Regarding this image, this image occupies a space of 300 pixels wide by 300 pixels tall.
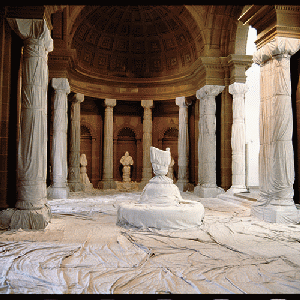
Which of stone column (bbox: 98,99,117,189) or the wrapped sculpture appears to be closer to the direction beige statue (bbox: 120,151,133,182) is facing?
the wrapped sculpture

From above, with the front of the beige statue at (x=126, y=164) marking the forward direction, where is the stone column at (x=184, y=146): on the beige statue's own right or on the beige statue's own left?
on the beige statue's own left

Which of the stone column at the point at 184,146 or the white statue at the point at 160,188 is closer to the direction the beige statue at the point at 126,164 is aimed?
the white statue

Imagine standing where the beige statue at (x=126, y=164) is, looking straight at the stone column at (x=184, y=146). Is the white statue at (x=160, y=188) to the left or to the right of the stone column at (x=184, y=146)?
right

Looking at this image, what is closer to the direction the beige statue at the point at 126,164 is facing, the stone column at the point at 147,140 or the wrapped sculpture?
the wrapped sculpture

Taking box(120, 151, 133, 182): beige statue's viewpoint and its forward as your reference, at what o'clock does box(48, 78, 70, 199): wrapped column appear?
The wrapped column is roughly at 1 o'clock from the beige statue.

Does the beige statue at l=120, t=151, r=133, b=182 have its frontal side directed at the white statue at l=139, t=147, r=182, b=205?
yes

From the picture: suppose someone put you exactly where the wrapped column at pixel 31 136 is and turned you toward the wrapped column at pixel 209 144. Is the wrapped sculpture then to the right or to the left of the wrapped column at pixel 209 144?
right

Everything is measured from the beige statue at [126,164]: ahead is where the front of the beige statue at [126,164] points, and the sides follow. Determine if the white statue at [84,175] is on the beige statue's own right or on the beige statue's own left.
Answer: on the beige statue's own right

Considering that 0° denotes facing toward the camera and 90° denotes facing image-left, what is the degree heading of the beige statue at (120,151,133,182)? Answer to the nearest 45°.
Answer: approximately 0°

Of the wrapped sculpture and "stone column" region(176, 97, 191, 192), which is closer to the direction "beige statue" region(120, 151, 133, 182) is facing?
the wrapped sculpture
